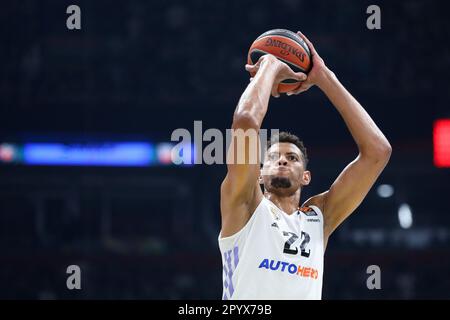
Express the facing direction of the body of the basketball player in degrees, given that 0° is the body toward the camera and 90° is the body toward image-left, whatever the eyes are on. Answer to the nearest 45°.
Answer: approximately 315°
